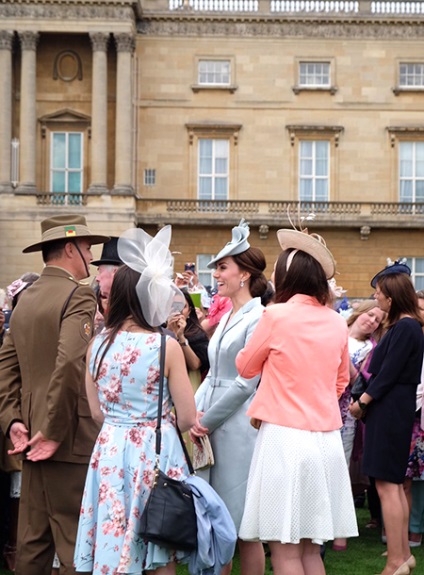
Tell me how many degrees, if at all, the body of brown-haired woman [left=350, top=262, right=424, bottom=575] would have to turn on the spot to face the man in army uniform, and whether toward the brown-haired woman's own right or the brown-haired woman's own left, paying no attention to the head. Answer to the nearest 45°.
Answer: approximately 45° to the brown-haired woman's own left

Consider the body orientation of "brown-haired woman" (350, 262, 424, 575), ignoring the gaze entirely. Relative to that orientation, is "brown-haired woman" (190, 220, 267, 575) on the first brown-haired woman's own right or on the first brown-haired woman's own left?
on the first brown-haired woman's own left

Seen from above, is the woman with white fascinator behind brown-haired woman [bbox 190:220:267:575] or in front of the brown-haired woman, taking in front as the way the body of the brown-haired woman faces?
in front

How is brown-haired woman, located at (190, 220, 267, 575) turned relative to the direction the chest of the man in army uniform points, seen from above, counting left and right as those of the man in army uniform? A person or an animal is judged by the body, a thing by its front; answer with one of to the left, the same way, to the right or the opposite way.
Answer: the opposite way

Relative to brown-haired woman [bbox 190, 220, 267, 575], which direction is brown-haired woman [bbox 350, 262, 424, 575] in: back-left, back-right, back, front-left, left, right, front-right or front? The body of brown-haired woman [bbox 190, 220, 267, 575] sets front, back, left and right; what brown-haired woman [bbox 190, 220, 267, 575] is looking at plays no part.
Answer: back

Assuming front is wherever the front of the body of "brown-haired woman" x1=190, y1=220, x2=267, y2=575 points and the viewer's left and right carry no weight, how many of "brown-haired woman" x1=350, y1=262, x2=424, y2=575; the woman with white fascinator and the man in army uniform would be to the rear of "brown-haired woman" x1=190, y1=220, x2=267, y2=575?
1

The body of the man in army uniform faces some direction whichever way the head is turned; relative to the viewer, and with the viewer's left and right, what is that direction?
facing away from the viewer and to the right of the viewer

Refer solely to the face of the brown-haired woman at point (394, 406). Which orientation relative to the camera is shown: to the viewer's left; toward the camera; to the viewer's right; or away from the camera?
to the viewer's left

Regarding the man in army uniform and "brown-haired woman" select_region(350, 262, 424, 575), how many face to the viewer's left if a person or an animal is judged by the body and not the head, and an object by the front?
1

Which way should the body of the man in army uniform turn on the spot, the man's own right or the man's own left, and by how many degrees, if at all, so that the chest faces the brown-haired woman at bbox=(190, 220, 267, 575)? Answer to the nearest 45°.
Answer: approximately 45° to the man's own right

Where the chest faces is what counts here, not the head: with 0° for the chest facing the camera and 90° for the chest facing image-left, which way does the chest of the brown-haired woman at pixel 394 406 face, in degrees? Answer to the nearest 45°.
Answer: approximately 90°
